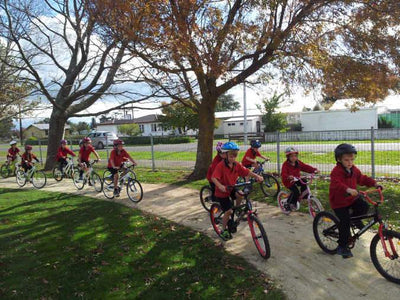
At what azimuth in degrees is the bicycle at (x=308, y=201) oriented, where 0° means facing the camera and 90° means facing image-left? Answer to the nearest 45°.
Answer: approximately 315°

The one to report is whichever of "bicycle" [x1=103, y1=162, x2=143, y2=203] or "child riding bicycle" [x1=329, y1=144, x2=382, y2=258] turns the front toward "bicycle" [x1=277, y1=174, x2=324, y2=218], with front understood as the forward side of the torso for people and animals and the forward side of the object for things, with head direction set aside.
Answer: "bicycle" [x1=103, y1=162, x2=143, y2=203]

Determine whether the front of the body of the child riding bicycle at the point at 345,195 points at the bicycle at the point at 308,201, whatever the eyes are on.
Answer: no

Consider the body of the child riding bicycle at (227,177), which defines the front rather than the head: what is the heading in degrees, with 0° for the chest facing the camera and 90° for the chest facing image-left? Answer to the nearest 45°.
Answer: approximately 315°

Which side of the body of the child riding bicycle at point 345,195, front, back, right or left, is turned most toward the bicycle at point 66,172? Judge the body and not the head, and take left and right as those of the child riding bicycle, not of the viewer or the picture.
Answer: back

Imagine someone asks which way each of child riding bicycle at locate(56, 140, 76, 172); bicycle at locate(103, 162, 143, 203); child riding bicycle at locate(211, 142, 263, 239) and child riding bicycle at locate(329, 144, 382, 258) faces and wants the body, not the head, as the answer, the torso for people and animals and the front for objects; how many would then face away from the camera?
0

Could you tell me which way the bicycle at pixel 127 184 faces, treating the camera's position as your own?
facing the viewer and to the right of the viewer

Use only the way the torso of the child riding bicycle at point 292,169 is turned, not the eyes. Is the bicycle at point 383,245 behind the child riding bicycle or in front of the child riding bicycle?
in front

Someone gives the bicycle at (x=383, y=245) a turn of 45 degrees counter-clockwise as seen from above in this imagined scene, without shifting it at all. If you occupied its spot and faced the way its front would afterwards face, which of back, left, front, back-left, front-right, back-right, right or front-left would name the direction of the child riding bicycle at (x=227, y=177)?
back

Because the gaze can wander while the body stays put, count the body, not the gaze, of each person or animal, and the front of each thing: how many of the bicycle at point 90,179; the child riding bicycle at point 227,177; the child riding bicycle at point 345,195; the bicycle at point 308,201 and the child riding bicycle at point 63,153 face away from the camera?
0

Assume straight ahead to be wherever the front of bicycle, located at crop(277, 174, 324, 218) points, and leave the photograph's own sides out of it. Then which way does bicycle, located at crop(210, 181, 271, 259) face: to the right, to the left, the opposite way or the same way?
the same way

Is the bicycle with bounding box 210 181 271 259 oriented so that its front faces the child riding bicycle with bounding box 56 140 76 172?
no

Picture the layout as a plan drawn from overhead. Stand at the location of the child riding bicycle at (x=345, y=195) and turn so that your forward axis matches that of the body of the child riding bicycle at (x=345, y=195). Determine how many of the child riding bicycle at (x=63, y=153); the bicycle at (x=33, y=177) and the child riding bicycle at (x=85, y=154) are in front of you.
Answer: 0

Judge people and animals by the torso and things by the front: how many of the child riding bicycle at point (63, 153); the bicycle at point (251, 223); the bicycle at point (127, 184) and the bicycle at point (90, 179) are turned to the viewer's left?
0

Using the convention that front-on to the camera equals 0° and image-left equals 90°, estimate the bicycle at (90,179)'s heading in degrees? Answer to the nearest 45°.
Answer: approximately 315°

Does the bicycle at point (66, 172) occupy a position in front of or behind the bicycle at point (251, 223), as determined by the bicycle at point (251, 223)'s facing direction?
behind

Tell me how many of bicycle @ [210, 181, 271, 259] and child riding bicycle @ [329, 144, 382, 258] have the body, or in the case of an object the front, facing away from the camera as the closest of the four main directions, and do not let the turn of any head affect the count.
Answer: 0

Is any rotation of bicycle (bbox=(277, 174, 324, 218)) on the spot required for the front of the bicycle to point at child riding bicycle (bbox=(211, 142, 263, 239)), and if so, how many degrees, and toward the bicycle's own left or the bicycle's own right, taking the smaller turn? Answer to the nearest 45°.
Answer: approximately 90° to the bicycle's own right

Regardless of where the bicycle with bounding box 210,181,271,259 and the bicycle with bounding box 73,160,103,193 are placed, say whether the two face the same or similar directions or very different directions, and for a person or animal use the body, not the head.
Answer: same or similar directions

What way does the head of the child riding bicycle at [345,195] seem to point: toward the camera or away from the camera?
toward the camera

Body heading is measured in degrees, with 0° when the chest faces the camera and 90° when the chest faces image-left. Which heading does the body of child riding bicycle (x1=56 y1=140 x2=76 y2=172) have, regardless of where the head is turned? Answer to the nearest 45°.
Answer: approximately 315°

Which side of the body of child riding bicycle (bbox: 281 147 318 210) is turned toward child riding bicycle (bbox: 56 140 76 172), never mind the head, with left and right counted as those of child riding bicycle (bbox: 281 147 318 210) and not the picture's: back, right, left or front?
back
